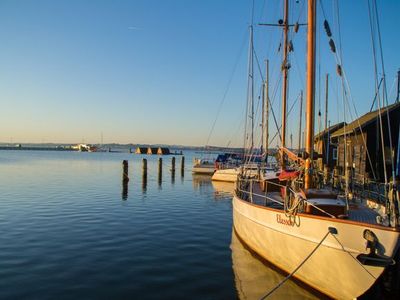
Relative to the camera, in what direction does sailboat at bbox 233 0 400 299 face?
facing the viewer and to the right of the viewer
